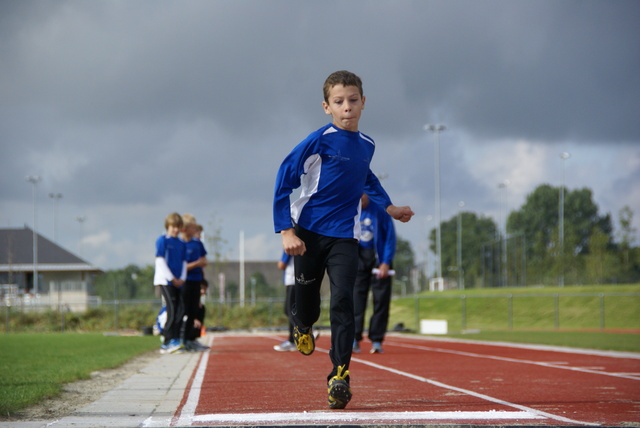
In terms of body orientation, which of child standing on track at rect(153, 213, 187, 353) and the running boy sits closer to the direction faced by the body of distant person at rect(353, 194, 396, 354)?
the running boy

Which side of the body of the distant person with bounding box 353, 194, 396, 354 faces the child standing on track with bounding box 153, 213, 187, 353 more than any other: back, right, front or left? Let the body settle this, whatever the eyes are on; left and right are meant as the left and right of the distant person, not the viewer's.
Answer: right

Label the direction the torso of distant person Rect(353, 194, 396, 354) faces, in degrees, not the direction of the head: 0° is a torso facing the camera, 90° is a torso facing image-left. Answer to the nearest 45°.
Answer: approximately 0°

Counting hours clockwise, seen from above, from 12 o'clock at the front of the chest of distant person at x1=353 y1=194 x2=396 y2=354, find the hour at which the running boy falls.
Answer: The running boy is roughly at 12 o'clock from the distant person.

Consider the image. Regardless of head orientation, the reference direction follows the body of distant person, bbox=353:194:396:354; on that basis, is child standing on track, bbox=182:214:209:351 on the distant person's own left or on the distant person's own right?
on the distant person's own right
